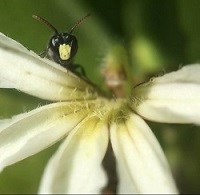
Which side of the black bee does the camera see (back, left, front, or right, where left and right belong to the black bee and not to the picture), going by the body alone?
front
